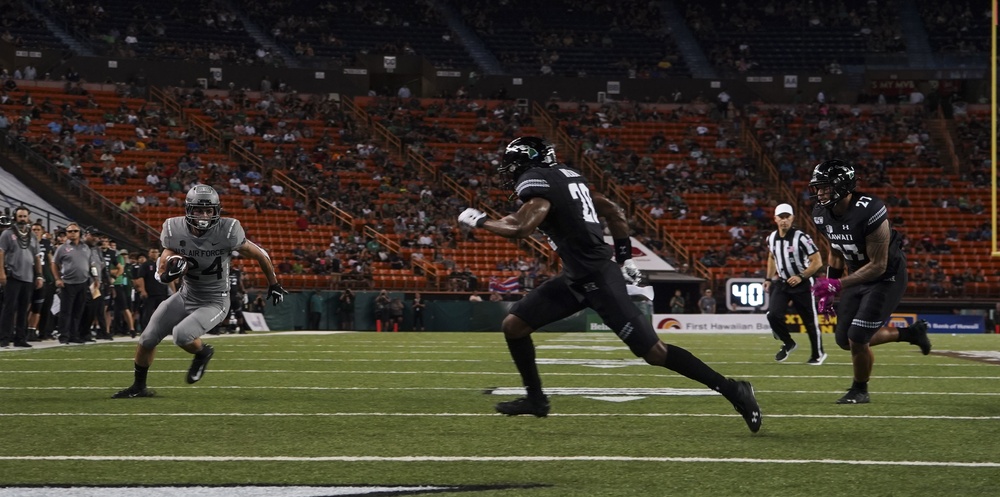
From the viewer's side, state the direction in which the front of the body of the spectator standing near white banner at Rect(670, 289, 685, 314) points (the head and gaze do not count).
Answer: toward the camera

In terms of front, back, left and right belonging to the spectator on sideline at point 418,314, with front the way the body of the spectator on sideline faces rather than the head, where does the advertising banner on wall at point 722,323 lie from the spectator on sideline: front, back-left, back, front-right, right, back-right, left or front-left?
left

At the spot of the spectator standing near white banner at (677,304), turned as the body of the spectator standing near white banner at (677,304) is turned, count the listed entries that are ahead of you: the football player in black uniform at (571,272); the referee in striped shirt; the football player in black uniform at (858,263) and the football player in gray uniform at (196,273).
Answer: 4

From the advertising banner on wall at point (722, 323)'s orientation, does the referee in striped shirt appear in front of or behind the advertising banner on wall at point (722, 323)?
in front

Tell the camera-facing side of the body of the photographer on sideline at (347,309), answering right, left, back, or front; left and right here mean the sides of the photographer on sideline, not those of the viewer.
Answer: front

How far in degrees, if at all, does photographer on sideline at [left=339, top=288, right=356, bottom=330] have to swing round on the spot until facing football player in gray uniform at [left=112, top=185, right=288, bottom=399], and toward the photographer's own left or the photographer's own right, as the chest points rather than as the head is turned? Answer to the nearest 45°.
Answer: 0° — they already face them

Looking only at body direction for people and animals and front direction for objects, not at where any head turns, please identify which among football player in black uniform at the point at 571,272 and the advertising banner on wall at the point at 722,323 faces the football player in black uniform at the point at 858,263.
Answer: the advertising banner on wall

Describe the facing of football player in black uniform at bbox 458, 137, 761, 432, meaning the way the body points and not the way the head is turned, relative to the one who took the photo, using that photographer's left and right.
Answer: facing away from the viewer and to the left of the viewer

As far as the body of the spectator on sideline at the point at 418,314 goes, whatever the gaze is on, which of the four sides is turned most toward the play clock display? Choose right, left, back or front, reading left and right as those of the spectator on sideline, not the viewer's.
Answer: left

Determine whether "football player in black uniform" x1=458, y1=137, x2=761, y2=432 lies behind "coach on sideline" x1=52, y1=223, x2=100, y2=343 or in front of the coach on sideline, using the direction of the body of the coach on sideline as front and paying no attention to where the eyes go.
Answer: in front

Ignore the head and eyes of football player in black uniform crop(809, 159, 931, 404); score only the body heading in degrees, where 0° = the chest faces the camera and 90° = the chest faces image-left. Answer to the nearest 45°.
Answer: approximately 45°

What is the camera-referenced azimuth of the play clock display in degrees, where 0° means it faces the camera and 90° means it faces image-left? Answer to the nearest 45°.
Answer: approximately 0°

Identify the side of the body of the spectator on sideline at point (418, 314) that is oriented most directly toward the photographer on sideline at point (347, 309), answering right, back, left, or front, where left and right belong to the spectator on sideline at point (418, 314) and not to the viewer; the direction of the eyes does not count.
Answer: right

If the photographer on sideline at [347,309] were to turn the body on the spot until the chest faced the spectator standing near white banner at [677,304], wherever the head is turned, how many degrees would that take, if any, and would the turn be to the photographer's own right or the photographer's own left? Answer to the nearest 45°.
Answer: approximately 90° to the photographer's own left
